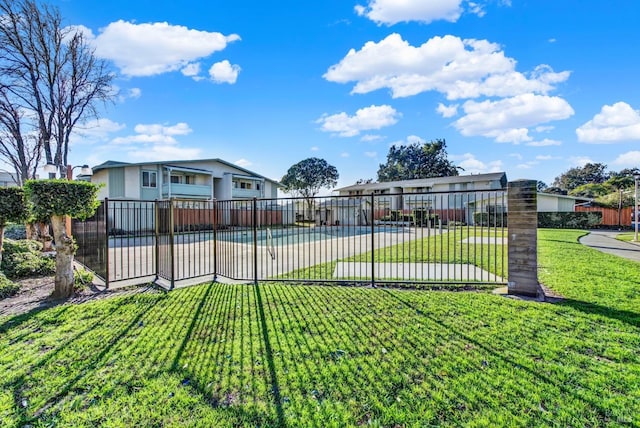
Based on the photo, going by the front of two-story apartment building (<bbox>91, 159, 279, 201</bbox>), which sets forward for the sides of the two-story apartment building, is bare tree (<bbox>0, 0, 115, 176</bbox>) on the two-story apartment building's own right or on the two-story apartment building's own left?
on the two-story apartment building's own right

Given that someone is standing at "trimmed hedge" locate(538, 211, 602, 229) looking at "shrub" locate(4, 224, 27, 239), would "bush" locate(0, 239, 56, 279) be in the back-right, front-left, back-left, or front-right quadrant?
front-left

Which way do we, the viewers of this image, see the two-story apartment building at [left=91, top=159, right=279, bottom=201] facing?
facing the viewer and to the right of the viewer

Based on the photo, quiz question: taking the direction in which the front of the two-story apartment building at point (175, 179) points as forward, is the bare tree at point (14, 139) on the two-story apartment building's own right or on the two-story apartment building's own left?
on the two-story apartment building's own right

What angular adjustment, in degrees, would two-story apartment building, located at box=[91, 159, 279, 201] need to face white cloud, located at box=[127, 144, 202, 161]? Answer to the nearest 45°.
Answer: approximately 180°

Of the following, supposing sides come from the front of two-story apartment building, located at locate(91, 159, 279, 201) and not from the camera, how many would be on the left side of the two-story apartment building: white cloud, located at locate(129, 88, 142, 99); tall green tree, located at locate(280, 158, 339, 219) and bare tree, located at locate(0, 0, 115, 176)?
1
